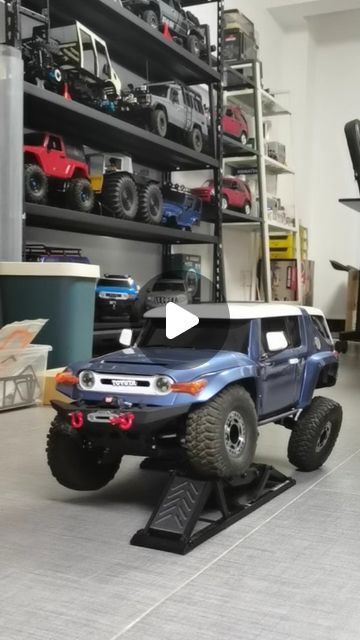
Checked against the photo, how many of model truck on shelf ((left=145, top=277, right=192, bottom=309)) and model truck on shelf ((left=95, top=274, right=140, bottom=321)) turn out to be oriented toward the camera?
2

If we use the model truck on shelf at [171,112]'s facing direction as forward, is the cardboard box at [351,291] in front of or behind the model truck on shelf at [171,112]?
behind

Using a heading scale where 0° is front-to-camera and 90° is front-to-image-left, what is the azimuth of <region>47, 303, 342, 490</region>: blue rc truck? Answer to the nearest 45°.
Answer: approximately 45°

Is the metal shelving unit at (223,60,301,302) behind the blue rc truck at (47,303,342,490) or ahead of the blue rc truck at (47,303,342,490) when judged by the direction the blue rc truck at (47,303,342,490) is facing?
behind

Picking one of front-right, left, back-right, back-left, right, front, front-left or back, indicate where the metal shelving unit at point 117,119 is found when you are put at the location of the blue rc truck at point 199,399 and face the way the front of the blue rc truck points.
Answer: back-right

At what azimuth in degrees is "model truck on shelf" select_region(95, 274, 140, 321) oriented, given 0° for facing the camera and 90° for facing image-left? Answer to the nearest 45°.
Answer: approximately 0°

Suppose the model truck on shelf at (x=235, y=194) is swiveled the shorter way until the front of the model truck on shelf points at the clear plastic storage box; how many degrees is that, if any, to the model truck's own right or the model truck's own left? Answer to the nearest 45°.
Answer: approximately 45° to the model truck's own left

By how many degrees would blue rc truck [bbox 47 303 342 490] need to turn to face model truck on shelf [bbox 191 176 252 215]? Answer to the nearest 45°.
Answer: approximately 135° to its right
